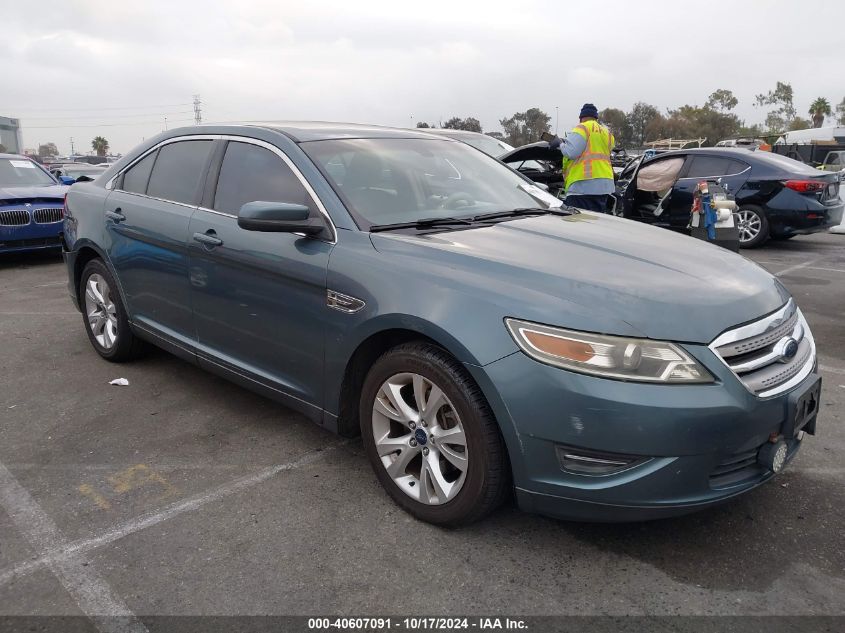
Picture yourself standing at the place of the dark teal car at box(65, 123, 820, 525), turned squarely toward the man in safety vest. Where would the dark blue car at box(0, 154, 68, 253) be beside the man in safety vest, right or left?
left

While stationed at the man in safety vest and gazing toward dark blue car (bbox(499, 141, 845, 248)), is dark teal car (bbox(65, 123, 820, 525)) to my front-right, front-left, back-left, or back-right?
back-right

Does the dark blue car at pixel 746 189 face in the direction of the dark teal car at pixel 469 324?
no

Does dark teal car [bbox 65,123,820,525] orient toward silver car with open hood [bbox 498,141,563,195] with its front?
no

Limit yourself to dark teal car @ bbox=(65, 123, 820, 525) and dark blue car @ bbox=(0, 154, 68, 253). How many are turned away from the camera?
0

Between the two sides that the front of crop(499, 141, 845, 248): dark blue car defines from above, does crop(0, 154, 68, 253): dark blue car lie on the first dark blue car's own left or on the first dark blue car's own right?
on the first dark blue car's own left

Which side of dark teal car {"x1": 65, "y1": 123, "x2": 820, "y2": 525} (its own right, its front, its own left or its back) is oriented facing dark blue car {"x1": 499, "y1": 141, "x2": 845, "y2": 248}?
left

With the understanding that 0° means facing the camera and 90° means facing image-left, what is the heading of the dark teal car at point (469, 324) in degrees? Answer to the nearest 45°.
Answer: approximately 315°

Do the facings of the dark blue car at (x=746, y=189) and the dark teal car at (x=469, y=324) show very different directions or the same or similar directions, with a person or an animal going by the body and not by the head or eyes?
very different directions
